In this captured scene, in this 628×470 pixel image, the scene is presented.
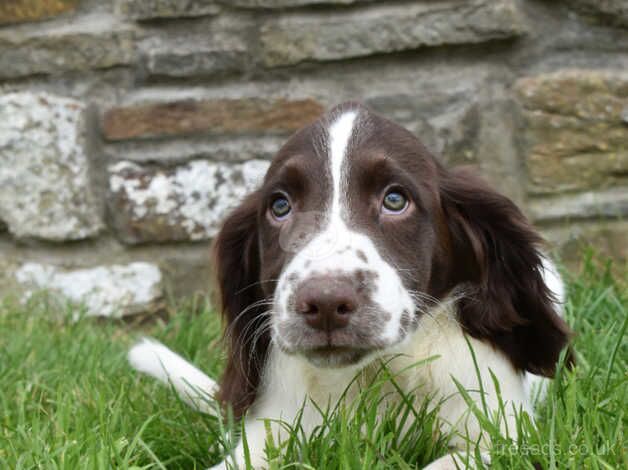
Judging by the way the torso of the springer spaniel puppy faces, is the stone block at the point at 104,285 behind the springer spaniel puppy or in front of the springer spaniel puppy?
behind

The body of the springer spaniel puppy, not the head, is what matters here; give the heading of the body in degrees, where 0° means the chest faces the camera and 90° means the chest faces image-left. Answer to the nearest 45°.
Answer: approximately 0°

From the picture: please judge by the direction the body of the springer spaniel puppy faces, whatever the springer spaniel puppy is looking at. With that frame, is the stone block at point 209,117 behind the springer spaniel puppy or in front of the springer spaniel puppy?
behind

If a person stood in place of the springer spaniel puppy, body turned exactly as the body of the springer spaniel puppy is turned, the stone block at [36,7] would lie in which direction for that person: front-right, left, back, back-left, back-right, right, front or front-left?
back-right

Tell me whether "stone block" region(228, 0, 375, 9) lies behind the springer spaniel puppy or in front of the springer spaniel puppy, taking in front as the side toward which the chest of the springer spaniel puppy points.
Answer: behind

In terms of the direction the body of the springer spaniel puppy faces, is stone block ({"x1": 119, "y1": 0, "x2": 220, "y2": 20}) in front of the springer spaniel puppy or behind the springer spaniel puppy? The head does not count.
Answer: behind

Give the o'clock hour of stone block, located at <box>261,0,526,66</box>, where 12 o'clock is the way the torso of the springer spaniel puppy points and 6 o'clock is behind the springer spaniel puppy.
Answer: The stone block is roughly at 6 o'clock from the springer spaniel puppy.

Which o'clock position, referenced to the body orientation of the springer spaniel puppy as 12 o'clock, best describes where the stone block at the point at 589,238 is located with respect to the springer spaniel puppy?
The stone block is roughly at 7 o'clock from the springer spaniel puppy.

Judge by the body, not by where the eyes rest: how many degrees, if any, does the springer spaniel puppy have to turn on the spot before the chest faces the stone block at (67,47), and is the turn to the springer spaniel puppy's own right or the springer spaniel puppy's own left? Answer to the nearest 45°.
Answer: approximately 135° to the springer spaniel puppy's own right

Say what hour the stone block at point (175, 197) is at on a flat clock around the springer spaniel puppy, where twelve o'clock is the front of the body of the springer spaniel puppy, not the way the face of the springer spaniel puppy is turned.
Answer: The stone block is roughly at 5 o'clock from the springer spaniel puppy.
